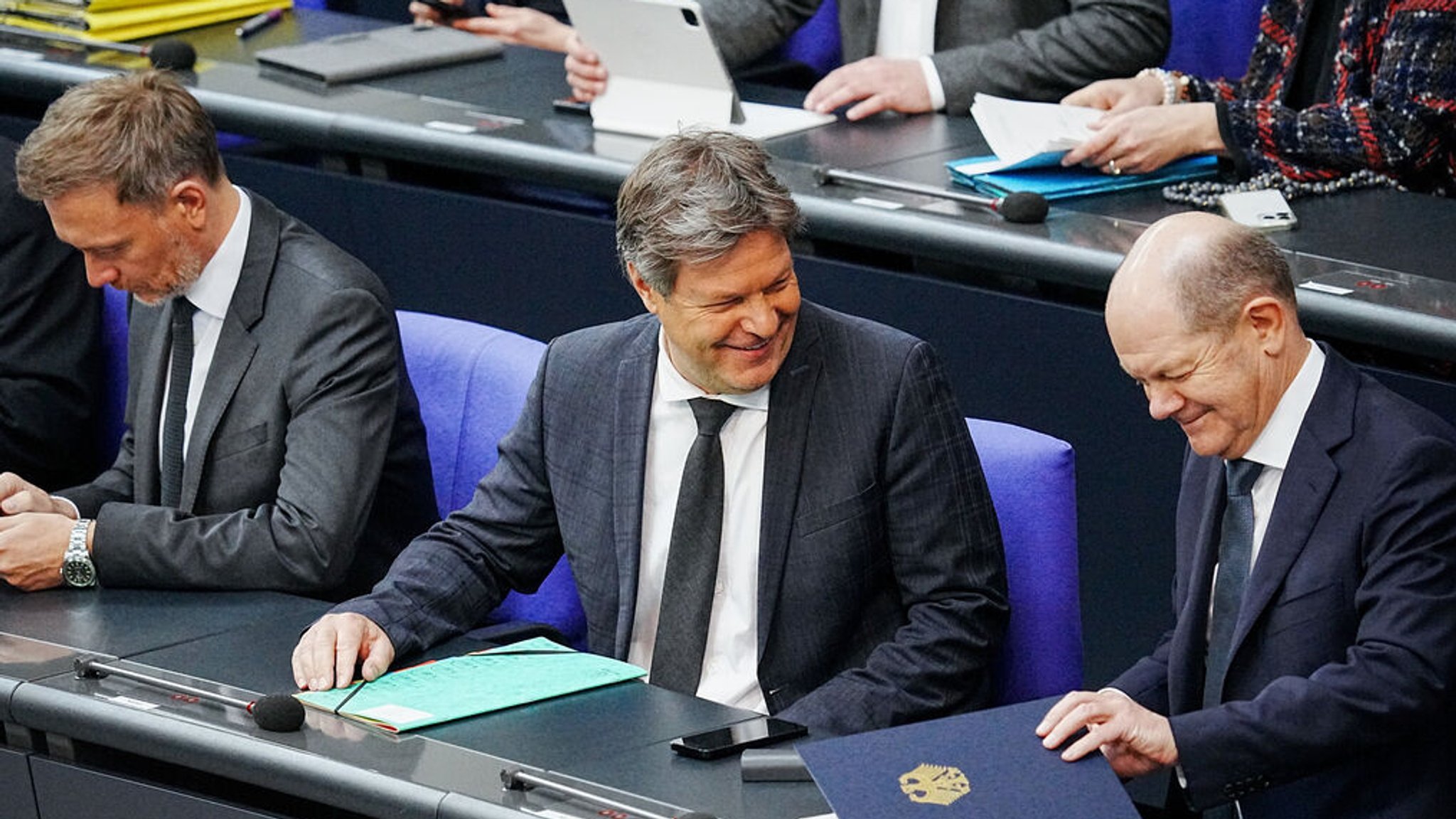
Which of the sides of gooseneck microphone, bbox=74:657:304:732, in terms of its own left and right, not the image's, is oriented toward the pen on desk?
left

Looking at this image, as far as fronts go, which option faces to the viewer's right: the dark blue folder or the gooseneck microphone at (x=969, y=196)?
the gooseneck microphone

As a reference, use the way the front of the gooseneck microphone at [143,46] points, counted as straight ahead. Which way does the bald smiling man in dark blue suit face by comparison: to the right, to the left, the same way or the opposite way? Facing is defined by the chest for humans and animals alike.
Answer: the opposite way

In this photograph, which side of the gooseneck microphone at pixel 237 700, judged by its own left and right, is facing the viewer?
right

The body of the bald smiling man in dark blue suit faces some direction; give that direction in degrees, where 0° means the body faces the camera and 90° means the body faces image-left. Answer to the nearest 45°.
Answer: approximately 45°

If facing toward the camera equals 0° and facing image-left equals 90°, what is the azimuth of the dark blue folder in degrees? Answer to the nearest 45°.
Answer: approximately 0°

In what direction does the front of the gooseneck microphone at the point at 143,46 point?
to the viewer's right

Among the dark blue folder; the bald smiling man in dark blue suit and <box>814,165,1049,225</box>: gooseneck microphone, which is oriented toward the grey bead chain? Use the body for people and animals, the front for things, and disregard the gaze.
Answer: the gooseneck microphone

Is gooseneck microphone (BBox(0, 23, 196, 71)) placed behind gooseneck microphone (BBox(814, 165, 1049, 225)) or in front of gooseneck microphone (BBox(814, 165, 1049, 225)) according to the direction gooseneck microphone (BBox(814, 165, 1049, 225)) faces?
behind

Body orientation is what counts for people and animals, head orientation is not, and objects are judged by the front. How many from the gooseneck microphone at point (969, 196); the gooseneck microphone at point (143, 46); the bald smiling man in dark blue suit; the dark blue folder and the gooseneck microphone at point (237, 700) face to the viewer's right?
3

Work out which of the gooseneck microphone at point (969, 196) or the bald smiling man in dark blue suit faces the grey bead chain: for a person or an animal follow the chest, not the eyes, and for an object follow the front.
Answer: the gooseneck microphone

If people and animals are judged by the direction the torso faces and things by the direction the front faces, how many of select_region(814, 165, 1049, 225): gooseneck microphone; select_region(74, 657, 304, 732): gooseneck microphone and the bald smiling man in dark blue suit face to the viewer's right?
2

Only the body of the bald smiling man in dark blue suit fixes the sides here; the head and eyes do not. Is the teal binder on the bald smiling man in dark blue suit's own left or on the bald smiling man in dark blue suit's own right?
on the bald smiling man in dark blue suit's own right

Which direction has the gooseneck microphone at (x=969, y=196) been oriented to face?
to the viewer's right
